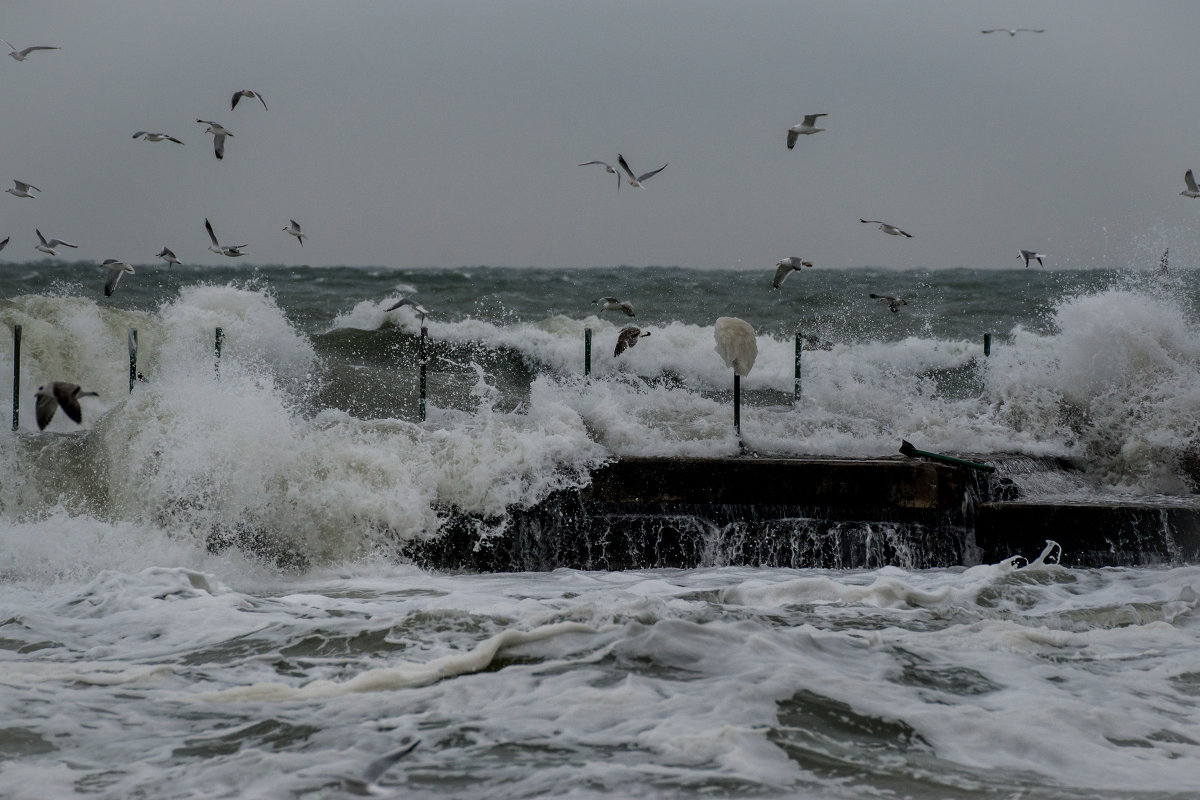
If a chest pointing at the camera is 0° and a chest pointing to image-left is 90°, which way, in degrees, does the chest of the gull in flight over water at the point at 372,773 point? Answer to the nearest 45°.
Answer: approximately 90°

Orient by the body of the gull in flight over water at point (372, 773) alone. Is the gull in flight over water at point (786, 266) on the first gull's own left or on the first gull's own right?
on the first gull's own right

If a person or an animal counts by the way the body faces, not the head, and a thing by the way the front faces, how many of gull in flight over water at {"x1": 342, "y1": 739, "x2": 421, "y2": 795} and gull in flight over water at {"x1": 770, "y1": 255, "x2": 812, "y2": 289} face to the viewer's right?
1

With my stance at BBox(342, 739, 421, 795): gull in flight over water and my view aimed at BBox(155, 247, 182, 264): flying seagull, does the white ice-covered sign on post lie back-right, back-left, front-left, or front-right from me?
front-right

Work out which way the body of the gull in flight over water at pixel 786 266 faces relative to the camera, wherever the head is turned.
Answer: to the viewer's right

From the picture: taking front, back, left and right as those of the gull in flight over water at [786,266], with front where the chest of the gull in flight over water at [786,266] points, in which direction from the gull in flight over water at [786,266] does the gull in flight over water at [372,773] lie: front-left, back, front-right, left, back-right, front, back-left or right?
right
